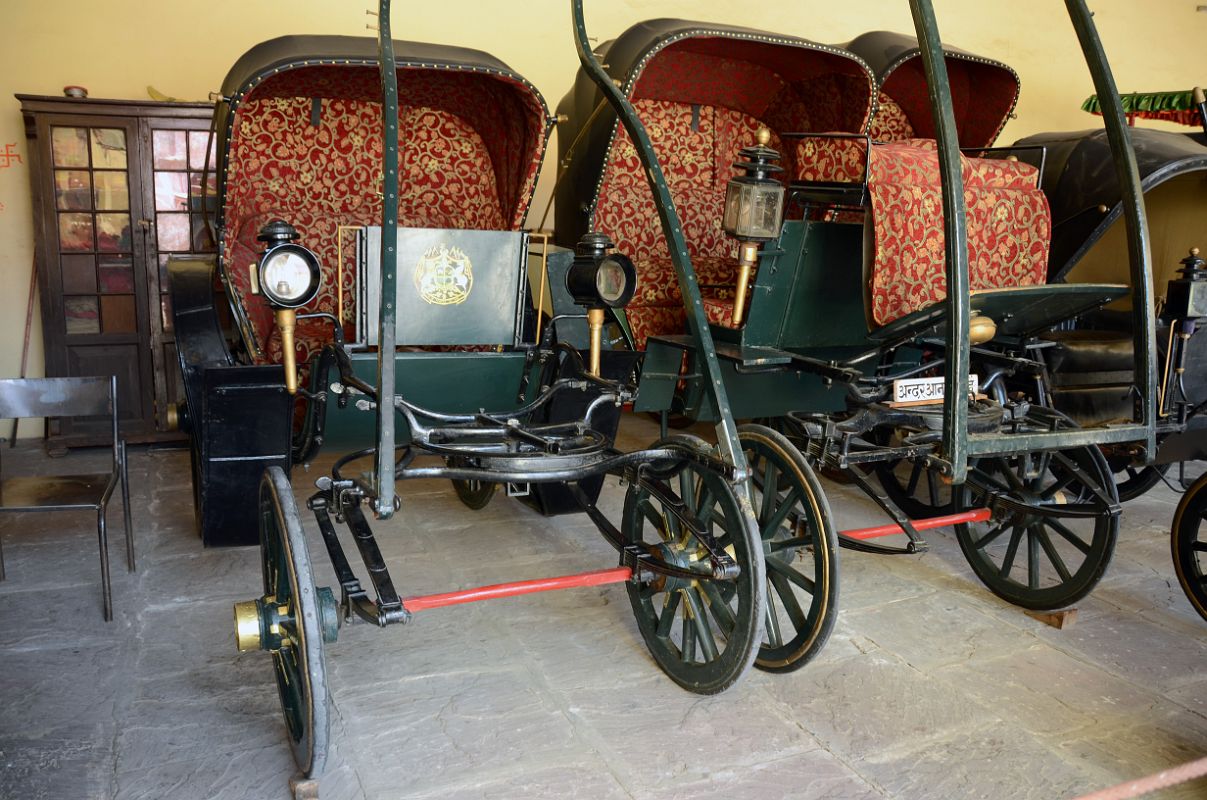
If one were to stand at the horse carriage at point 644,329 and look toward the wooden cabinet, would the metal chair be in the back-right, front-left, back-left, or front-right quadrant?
front-left

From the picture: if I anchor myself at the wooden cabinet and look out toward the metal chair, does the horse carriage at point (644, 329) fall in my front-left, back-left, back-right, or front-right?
front-left

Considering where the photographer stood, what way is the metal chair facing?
facing the viewer

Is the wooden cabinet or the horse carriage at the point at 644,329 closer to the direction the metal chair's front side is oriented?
the horse carriage

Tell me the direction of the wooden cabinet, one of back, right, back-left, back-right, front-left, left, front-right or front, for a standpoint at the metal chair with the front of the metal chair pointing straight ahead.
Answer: back

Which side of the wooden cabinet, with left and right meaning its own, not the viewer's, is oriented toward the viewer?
front

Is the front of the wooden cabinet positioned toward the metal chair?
yes

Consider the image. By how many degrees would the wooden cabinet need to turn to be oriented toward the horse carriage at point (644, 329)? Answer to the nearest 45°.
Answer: approximately 45° to its left

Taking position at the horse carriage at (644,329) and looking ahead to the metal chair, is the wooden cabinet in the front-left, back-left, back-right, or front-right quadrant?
front-right
